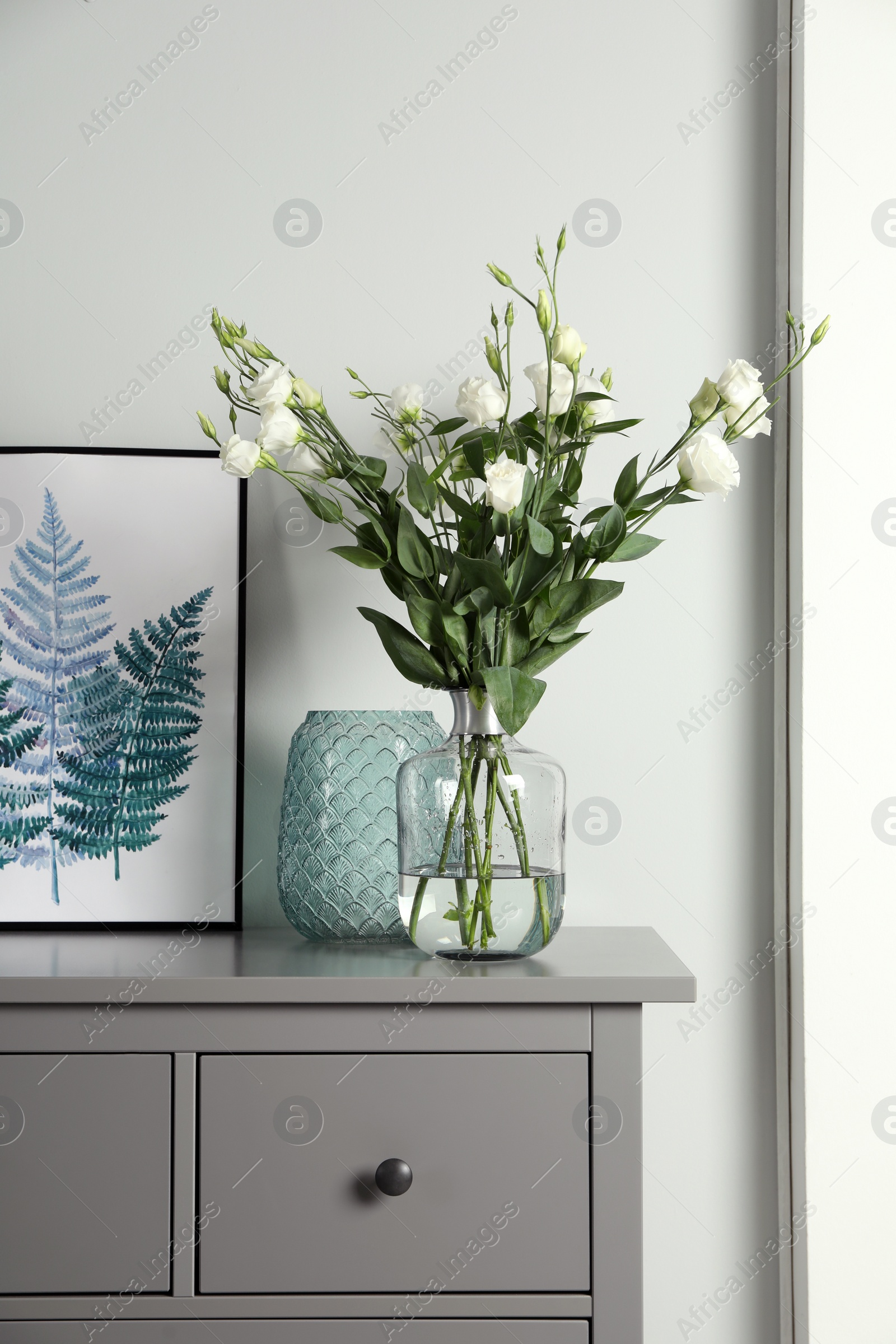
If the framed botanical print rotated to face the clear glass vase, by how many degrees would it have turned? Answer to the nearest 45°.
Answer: approximately 45° to its left

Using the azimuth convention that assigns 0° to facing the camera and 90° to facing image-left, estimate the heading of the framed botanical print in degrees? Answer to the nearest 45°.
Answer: approximately 0°
